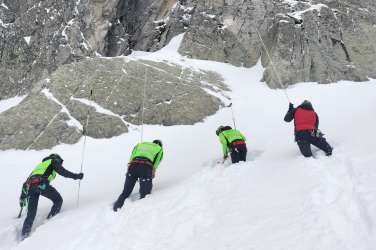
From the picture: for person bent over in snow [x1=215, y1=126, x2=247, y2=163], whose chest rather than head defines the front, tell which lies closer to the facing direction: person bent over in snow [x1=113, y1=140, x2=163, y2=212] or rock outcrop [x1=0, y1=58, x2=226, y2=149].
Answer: the rock outcrop

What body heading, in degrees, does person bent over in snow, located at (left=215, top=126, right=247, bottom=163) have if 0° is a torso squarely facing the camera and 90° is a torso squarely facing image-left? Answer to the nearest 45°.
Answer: approximately 135°

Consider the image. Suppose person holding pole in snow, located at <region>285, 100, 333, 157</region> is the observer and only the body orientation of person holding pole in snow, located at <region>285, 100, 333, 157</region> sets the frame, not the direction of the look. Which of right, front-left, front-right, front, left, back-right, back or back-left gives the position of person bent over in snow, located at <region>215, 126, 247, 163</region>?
left

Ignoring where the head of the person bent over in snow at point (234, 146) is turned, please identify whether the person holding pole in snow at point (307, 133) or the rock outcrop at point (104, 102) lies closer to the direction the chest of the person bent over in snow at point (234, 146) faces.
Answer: the rock outcrop

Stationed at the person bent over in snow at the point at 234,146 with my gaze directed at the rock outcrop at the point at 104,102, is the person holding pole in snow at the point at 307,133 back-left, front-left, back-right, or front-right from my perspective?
back-right

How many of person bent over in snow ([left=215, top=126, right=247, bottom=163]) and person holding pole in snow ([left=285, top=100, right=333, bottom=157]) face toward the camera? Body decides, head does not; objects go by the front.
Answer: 0

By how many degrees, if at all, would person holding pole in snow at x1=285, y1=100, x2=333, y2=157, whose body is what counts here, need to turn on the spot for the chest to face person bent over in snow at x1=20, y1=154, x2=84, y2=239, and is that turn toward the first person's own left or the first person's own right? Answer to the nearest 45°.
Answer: approximately 135° to the first person's own left

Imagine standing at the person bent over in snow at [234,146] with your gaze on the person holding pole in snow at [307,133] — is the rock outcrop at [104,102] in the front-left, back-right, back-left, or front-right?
back-left

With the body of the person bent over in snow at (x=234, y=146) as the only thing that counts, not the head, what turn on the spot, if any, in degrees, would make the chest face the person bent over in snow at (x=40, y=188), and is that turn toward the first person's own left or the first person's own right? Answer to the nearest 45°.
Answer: approximately 90° to the first person's own left

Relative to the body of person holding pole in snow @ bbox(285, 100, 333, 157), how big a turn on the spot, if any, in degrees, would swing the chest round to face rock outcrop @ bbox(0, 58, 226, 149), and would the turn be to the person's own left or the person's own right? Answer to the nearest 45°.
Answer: approximately 45° to the person's own left

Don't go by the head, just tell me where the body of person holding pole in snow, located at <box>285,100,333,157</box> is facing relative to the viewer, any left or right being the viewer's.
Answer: facing away from the viewer
